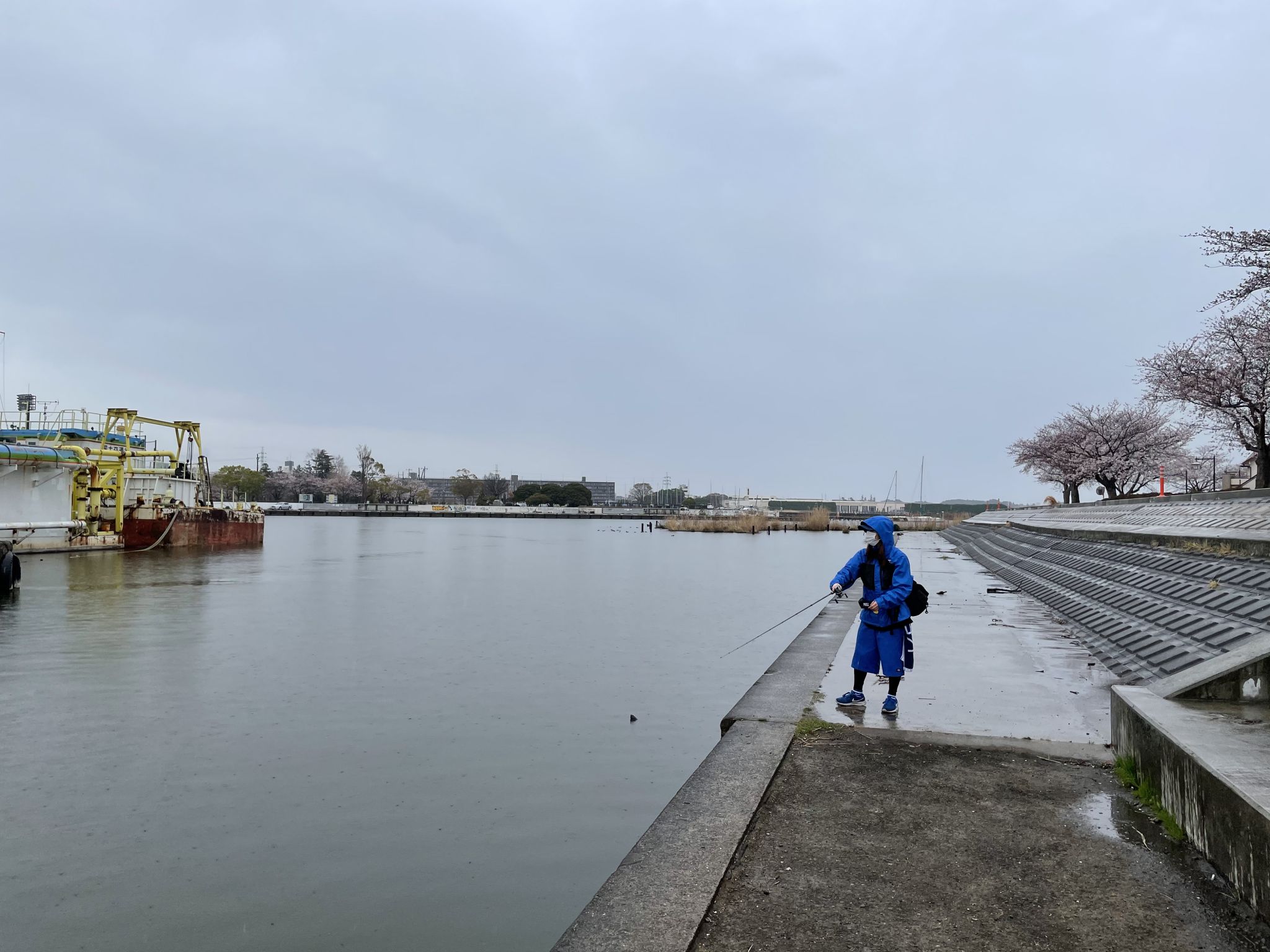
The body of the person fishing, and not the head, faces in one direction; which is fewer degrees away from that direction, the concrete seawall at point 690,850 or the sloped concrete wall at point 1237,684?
the concrete seawall

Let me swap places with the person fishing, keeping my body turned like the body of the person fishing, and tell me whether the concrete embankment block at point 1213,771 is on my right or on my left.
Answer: on my left

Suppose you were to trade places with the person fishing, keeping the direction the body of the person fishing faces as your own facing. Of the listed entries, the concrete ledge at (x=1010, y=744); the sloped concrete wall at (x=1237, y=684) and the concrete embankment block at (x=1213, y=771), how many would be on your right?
0

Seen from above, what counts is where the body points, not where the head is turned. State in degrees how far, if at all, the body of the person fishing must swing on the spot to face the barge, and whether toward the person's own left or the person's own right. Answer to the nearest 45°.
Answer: approximately 90° to the person's own right

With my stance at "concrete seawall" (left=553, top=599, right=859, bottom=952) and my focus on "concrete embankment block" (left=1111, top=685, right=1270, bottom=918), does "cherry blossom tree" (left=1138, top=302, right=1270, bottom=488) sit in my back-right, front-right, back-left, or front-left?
front-left

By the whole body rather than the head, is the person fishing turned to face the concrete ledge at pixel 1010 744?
no

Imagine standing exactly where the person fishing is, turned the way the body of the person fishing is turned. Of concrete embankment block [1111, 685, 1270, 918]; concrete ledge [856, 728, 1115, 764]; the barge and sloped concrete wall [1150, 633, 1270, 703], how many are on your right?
1

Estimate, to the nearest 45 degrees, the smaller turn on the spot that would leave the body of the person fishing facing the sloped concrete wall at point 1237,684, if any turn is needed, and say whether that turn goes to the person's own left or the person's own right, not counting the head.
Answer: approximately 90° to the person's own left

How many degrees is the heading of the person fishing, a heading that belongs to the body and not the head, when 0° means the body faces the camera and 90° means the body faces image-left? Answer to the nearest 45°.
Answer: approximately 45°
